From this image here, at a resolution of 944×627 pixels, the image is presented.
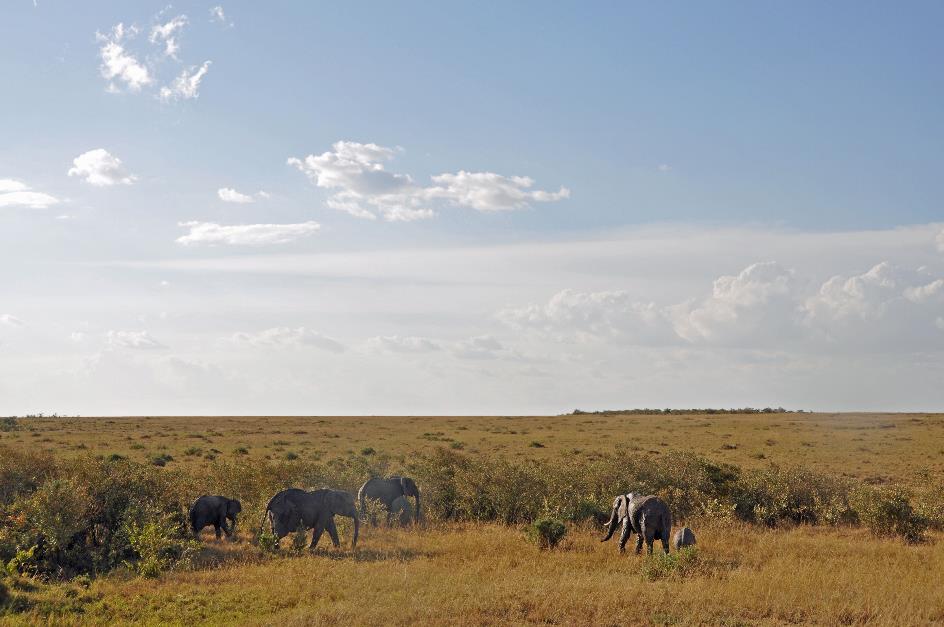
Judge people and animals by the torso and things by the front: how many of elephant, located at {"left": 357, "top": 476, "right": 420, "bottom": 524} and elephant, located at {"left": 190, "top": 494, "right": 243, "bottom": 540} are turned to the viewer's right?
2

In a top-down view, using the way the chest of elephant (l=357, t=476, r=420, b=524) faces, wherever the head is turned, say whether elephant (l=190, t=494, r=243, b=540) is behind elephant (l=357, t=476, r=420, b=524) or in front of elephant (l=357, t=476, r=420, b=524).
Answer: behind

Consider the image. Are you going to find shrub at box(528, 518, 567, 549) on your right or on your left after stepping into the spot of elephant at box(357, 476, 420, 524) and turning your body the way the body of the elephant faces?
on your right

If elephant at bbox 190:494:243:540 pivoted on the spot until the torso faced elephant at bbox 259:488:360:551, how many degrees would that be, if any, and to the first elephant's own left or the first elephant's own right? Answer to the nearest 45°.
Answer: approximately 45° to the first elephant's own right

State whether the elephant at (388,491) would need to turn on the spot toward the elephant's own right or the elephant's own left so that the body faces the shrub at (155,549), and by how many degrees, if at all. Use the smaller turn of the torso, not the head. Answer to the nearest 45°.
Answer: approximately 135° to the elephant's own right

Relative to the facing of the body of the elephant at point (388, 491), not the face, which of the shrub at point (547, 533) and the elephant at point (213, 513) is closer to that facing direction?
the shrub

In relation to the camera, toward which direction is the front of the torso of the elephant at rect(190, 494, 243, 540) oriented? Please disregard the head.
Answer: to the viewer's right

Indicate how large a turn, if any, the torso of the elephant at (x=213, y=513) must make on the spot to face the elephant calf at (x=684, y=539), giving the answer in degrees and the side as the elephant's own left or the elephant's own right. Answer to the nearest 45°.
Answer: approximately 45° to the elephant's own right

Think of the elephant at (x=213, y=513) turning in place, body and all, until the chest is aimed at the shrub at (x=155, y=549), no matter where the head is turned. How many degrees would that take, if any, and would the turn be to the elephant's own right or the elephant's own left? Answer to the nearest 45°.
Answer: approximately 90° to the elephant's own right

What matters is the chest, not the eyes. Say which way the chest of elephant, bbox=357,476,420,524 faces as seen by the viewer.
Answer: to the viewer's right
